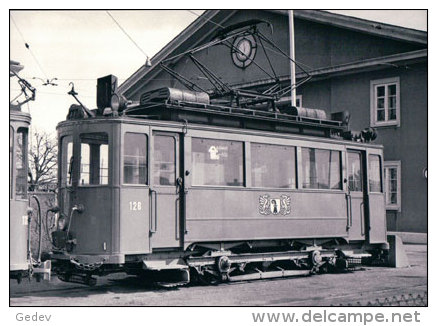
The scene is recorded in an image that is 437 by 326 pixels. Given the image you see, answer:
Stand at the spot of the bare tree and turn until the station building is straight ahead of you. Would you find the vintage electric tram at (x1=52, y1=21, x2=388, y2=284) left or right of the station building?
right
